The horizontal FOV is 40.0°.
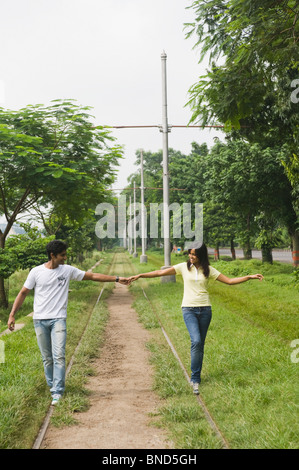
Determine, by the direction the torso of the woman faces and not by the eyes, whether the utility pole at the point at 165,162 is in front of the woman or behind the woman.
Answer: behind

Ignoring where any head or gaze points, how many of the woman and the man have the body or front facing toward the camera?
2

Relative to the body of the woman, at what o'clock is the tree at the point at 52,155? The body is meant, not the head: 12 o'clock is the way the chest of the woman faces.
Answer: The tree is roughly at 5 o'clock from the woman.

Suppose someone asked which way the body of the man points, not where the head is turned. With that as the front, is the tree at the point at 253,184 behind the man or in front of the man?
behind

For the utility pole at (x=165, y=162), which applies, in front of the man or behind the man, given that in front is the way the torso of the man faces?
behind

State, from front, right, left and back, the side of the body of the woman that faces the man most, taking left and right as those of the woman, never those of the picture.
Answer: right

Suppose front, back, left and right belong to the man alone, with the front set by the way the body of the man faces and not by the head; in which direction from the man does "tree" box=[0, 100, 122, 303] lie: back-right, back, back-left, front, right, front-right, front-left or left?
back
